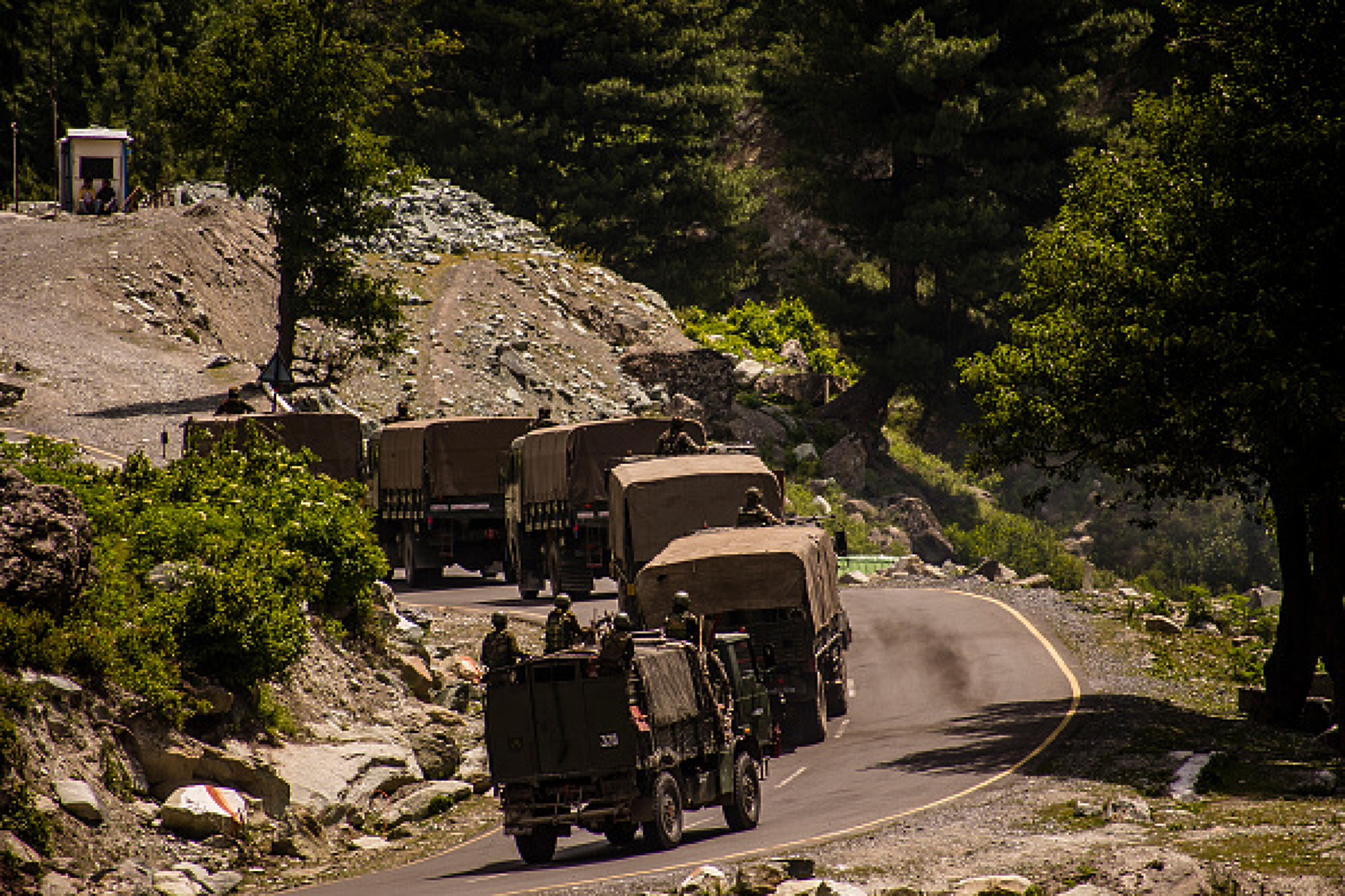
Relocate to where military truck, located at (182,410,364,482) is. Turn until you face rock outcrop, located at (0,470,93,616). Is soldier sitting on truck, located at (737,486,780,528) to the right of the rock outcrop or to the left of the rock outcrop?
left

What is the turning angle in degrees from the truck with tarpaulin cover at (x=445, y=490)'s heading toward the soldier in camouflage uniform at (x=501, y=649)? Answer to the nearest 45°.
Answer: approximately 135° to its left

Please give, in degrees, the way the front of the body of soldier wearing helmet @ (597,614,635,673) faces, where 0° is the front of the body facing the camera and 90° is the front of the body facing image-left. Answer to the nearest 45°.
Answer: approximately 225°

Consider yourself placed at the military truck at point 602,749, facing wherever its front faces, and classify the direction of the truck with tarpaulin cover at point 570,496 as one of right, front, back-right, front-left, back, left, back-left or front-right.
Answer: front-left

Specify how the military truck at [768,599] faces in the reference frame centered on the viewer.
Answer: facing away from the viewer

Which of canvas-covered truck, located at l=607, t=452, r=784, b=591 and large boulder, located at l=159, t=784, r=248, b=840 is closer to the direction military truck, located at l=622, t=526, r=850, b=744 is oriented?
the canvas-covered truck

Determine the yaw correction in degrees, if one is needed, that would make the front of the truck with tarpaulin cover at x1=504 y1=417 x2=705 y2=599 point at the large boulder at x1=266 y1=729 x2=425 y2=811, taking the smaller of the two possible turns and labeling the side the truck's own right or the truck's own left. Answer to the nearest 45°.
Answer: approximately 135° to the truck's own left

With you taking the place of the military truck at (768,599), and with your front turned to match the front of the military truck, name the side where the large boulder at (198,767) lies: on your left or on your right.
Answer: on your left

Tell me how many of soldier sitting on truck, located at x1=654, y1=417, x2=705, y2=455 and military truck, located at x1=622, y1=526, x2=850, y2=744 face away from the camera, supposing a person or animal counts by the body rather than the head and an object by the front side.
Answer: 2

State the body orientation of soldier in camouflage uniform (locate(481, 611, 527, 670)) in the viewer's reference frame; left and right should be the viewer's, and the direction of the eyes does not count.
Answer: facing away from the viewer and to the right of the viewer

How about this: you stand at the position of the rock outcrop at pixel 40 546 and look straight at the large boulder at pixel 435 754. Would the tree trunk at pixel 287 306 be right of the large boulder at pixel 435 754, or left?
left

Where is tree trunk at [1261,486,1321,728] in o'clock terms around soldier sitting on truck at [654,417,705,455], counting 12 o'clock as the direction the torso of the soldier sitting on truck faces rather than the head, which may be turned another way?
The tree trunk is roughly at 4 o'clock from the soldier sitting on truck.
